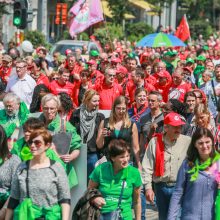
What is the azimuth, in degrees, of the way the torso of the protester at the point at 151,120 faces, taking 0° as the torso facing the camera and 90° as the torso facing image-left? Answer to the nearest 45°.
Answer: approximately 45°

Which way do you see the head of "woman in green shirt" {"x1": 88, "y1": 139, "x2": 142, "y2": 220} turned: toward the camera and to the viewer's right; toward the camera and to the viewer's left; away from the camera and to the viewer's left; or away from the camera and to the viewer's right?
toward the camera and to the viewer's right

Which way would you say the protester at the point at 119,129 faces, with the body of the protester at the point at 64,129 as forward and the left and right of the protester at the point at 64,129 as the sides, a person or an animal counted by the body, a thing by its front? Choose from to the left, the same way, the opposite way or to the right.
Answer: the same way

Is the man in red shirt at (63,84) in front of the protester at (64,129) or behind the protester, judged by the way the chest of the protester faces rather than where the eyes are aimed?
behind

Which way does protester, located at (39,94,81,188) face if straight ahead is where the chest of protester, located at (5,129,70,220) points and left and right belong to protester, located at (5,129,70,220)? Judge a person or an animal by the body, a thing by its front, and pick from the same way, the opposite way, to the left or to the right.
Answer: the same way

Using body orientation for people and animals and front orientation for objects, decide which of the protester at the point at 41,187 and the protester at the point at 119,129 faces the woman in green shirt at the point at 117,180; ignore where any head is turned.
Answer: the protester at the point at 119,129

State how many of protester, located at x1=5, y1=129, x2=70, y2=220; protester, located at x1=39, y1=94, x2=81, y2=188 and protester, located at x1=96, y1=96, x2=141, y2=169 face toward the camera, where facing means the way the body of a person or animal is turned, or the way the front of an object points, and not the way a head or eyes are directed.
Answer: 3

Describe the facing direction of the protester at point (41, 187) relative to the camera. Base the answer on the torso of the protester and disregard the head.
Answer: toward the camera

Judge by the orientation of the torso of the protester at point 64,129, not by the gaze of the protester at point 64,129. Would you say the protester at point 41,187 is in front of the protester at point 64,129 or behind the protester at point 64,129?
in front

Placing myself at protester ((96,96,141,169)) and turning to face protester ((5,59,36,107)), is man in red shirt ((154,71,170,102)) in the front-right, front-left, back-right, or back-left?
front-right

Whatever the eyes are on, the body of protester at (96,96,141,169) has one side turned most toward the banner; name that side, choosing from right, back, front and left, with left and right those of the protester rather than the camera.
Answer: back

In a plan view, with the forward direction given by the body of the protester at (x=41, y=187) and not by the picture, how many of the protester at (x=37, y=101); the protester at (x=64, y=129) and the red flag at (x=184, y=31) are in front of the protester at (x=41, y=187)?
0

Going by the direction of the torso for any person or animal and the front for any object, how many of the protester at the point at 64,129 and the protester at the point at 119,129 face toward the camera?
2

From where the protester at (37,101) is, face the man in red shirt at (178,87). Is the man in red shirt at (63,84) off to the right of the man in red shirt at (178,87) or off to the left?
left

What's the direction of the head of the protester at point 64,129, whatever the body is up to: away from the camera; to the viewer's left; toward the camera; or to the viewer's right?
toward the camera

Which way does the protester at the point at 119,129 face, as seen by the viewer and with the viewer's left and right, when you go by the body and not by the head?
facing the viewer
